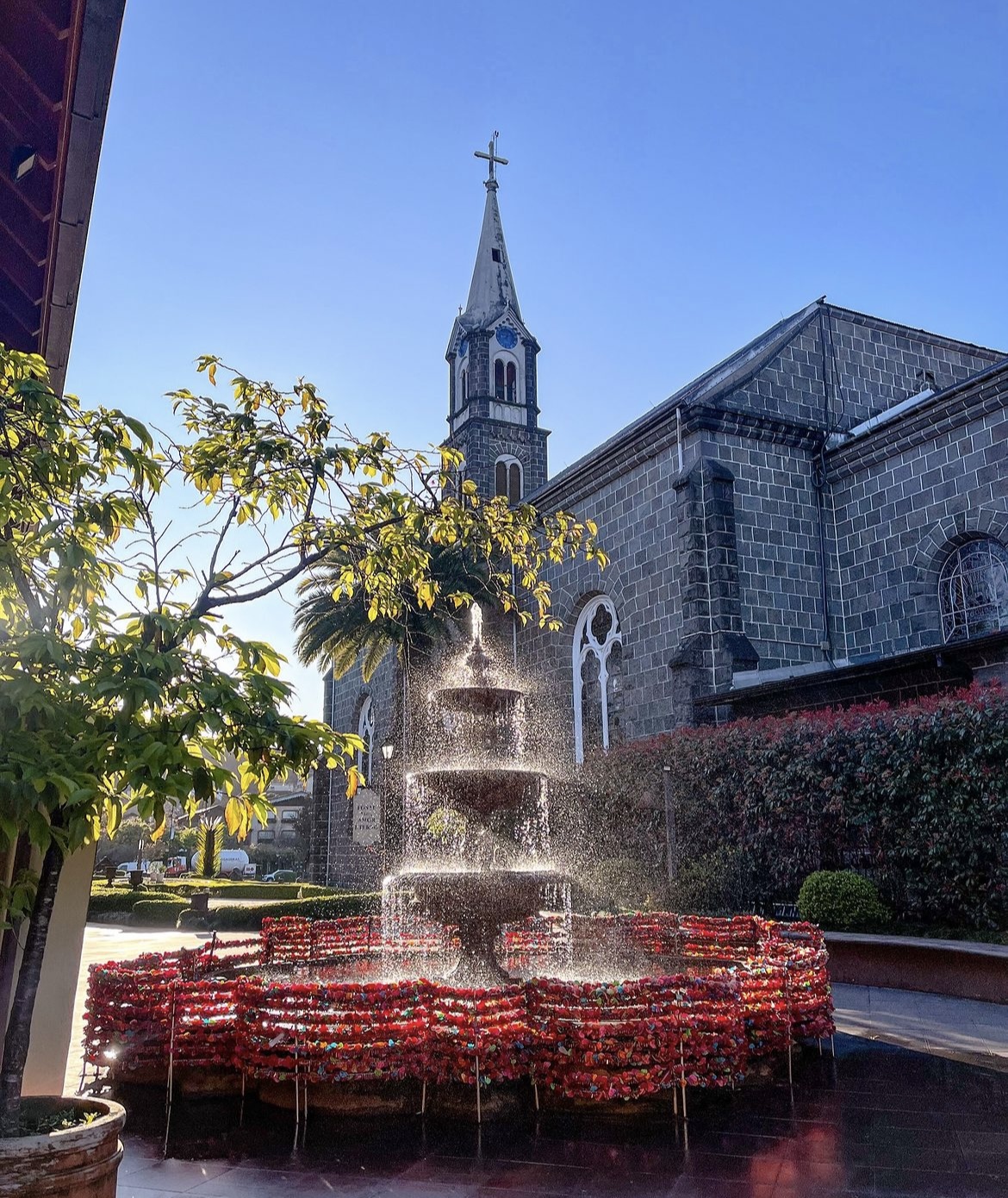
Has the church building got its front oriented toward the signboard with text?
yes

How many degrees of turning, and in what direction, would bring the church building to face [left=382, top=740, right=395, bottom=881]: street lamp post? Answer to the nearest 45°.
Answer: approximately 45° to its left

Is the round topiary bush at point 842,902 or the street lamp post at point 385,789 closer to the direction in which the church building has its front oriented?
the street lamp post

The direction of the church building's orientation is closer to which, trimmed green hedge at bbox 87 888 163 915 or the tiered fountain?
the trimmed green hedge

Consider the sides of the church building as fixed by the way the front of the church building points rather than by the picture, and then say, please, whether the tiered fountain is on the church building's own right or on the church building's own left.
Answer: on the church building's own left

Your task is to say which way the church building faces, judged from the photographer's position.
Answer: facing away from the viewer and to the left of the viewer

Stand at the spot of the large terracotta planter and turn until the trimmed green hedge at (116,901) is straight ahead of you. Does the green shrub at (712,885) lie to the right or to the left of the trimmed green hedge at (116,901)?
right

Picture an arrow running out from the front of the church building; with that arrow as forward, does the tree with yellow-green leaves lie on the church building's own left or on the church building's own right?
on the church building's own left

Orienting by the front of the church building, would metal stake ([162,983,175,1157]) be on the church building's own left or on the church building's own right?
on the church building's own left

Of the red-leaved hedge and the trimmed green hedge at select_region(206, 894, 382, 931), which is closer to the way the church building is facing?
the trimmed green hedge

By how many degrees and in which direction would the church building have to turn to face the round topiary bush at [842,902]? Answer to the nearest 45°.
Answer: approximately 135° to its left
